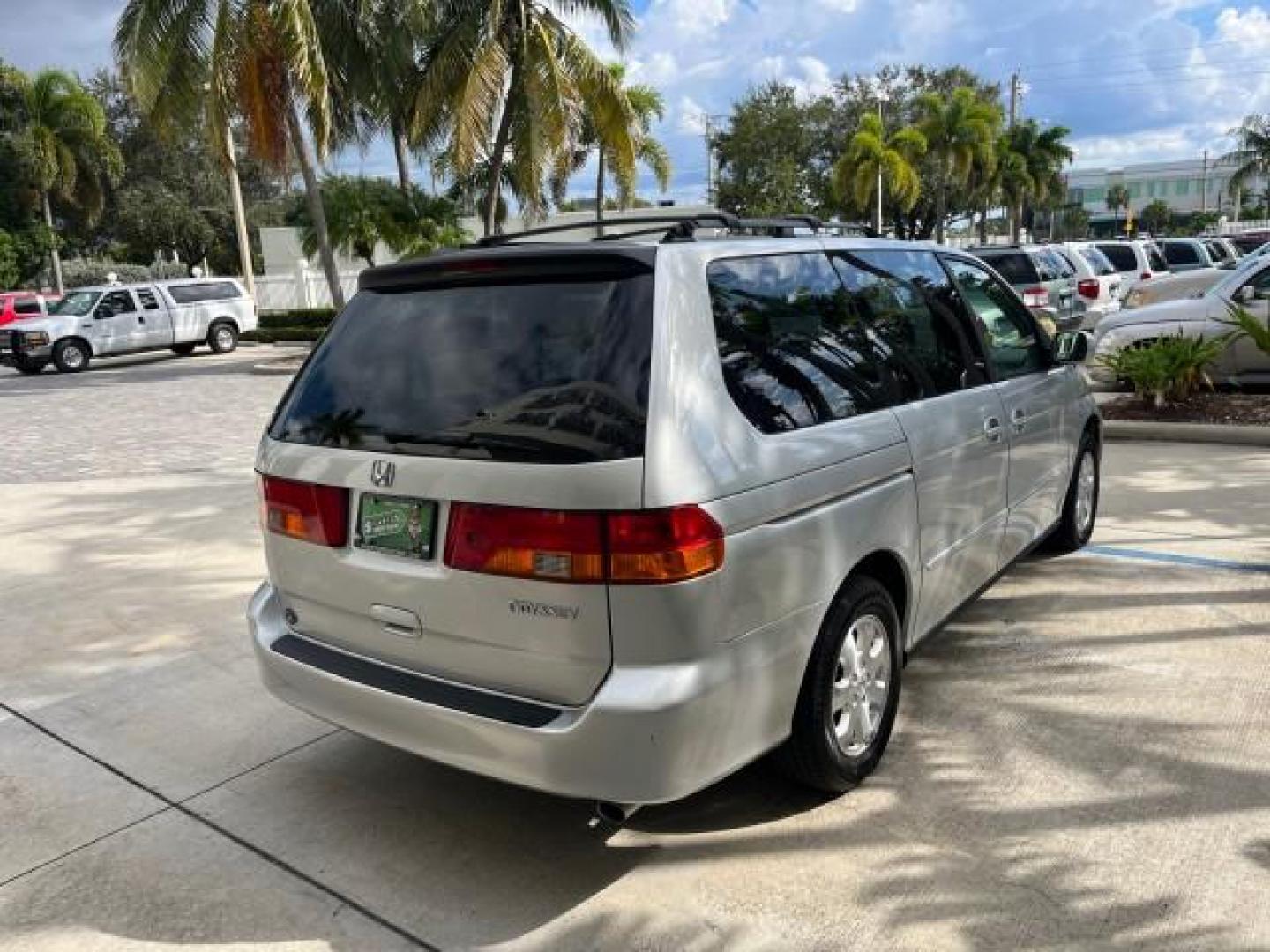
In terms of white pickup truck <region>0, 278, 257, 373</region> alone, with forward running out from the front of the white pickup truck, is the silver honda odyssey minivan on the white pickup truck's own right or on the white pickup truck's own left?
on the white pickup truck's own left

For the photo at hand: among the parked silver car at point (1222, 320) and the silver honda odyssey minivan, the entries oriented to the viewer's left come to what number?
1

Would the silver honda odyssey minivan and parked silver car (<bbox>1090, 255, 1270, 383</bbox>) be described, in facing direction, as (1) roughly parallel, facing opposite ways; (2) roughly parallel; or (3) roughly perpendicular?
roughly perpendicular

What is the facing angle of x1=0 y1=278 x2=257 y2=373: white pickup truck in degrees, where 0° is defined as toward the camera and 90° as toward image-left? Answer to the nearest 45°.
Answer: approximately 45°

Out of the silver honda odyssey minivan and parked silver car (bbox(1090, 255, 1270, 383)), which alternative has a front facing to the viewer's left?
the parked silver car

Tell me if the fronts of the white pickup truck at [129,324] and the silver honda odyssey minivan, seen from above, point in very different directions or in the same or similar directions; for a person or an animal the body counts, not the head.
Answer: very different directions

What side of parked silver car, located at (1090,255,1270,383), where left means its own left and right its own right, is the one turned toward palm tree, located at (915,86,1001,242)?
right

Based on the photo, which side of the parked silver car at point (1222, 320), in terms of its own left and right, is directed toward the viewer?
left

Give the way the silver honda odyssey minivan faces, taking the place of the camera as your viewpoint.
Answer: facing away from the viewer and to the right of the viewer
